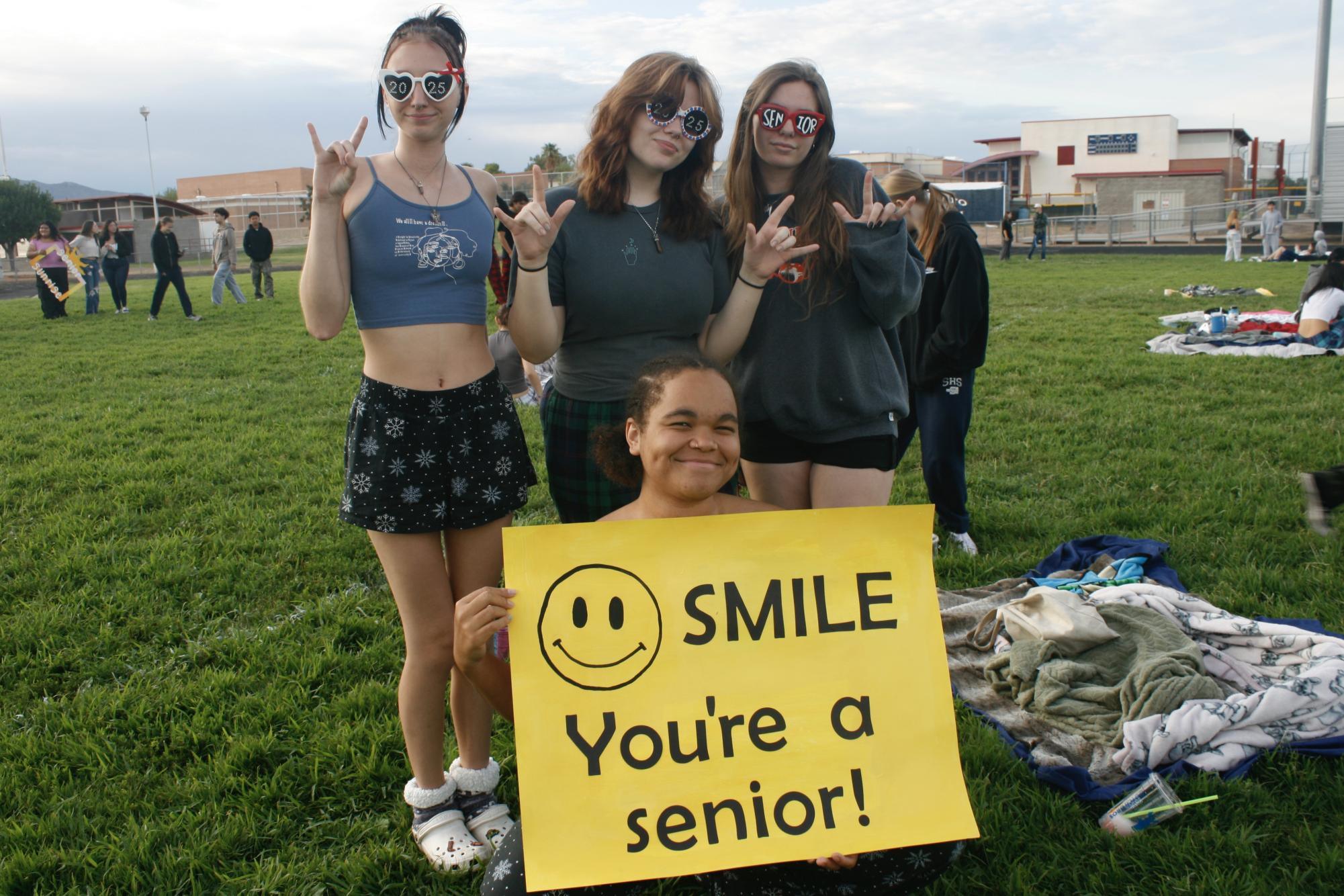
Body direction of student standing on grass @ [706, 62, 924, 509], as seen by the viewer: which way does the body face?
toward the camera

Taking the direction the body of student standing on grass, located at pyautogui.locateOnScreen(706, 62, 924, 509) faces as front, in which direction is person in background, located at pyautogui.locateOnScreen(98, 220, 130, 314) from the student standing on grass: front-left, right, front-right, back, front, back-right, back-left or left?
back-right

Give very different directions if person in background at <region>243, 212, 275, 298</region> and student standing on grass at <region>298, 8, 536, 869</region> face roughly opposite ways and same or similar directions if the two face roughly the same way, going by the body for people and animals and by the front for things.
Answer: same or similar directions

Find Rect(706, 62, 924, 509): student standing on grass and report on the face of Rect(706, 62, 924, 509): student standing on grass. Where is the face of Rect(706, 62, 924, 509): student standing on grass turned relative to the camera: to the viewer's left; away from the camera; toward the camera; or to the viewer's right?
toward the camera

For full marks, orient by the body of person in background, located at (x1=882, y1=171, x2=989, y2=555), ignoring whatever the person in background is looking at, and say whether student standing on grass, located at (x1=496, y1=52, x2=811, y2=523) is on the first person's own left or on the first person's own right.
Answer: on the first person's own left

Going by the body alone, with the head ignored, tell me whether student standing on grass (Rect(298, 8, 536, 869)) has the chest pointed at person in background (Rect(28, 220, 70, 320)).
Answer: no

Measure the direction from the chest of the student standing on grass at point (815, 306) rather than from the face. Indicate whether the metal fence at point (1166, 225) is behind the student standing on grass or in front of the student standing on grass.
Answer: behind

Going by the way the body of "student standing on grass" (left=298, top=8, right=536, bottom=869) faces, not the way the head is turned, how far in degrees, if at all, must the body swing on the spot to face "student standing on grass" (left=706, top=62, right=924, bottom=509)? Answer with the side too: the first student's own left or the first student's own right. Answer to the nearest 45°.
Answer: approximately 90° to the first student's own left

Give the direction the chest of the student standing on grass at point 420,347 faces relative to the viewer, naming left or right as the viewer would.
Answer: facing the viewer

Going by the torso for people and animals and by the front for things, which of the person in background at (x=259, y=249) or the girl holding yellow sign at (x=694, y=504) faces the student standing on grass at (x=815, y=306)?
the person in background

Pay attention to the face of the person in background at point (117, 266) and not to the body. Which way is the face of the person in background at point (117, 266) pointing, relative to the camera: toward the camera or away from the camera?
toward the camera

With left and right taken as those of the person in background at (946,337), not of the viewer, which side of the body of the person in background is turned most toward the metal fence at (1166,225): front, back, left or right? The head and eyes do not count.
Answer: right

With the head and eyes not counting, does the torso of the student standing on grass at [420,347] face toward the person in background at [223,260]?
no

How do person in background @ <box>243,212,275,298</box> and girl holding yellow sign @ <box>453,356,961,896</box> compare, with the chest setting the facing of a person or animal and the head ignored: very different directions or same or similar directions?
same or similar directions

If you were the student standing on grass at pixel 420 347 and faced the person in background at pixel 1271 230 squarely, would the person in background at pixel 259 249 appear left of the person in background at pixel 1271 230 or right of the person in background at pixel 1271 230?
left

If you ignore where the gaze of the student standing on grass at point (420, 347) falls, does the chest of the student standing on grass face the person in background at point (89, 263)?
no

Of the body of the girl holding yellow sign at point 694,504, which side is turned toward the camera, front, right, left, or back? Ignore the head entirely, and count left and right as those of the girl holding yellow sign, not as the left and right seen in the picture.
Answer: front
